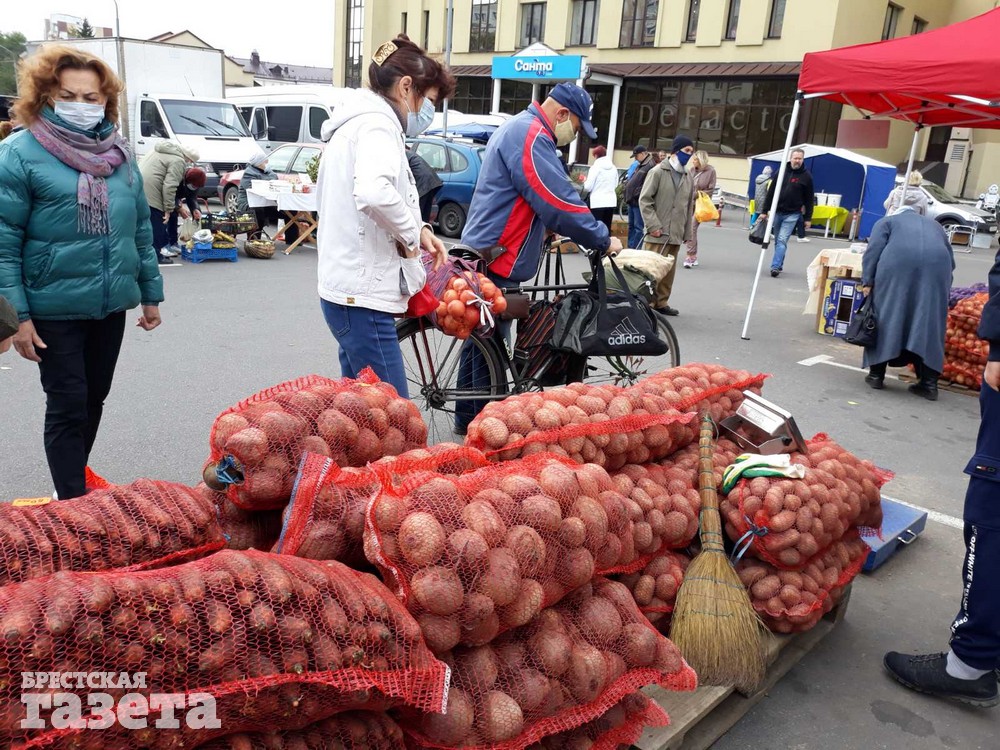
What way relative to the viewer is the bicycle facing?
to the viewer's right

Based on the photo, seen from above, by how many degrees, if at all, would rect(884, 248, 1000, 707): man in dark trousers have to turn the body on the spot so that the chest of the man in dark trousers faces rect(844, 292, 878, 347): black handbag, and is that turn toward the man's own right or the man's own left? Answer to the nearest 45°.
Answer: approximately 90° to the man's own right

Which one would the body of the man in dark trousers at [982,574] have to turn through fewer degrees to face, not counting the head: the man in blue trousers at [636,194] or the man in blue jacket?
the man in blue jacket

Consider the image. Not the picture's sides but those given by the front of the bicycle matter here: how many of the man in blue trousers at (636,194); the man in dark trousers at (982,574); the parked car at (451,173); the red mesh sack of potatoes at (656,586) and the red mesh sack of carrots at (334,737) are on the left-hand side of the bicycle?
2

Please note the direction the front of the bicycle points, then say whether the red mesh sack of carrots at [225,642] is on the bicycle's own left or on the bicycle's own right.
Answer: on the bicycle's own right

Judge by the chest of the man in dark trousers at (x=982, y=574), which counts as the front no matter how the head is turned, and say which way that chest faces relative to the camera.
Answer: to the viewer's left

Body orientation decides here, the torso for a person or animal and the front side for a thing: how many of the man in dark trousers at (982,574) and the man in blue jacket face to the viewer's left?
1

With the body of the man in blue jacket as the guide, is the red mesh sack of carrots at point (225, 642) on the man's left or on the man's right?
on the man's right

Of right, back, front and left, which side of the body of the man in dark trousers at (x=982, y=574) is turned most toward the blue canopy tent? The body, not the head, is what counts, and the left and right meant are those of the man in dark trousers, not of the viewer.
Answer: right

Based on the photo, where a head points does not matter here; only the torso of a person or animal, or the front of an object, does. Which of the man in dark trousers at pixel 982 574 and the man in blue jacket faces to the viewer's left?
the man in dark trousers

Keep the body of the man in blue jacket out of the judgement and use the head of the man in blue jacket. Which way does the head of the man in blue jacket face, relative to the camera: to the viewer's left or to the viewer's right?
to the viewer's right

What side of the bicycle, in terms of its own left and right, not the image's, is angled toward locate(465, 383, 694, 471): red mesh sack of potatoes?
right

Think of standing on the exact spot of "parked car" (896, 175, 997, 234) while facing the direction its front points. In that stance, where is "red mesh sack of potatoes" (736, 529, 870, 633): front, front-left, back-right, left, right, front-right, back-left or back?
front-right

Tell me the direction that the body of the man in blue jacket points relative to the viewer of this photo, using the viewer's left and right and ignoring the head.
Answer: facing to the right of the viewer
